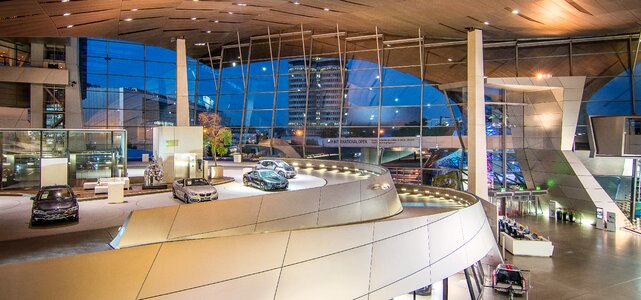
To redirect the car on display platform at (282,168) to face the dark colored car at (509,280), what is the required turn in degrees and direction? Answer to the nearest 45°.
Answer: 0° — it already faces it

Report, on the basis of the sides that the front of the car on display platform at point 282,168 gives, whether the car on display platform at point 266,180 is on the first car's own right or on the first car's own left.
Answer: on the first car's own right

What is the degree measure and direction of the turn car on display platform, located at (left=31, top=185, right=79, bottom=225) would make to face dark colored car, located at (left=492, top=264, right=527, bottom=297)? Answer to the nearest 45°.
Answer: approximately 45° to its left
